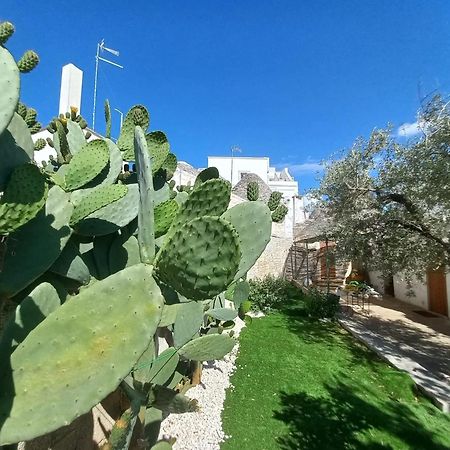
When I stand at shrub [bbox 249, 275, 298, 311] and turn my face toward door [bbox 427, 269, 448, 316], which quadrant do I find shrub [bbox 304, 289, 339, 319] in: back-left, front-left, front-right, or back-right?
front-right

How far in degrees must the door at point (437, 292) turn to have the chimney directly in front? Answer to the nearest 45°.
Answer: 0° — it already faces it

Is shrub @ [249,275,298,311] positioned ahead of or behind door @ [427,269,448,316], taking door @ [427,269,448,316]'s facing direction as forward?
ahead

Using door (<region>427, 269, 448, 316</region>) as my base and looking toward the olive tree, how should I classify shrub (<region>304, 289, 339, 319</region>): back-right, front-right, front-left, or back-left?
front-right

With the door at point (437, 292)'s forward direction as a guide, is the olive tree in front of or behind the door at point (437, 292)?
in front

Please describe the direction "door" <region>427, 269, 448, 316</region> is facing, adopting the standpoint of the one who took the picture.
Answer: facing the viewer and to the left of the viewer

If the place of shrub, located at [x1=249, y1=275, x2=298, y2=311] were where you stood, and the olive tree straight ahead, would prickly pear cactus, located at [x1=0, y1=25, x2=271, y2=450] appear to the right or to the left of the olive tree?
right

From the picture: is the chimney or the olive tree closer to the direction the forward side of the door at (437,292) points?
the chimney

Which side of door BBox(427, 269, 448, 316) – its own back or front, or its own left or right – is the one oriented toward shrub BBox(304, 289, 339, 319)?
front

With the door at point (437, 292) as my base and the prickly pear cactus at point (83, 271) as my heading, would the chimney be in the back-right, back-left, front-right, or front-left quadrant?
front-right

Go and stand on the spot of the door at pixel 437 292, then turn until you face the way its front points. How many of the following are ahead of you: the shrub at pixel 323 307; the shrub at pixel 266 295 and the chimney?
3

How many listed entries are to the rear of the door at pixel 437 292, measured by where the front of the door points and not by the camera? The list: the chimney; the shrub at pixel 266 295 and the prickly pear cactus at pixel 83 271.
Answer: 0

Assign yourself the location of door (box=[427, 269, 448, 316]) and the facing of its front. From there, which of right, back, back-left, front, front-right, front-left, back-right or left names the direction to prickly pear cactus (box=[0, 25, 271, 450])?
front-left

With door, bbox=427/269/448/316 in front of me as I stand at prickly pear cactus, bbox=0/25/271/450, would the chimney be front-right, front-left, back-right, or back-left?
front-left
